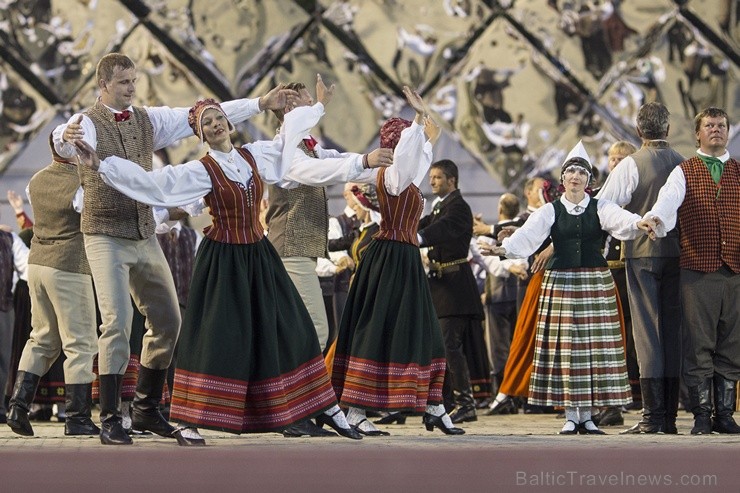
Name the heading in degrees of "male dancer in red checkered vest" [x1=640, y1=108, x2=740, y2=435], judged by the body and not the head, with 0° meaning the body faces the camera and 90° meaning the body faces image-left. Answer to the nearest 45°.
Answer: approximately 0°

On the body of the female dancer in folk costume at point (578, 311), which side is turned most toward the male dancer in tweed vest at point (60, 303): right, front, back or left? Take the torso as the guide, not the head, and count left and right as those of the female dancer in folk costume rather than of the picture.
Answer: right

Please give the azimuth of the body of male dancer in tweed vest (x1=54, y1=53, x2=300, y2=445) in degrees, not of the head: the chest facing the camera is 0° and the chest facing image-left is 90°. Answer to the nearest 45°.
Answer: approximately 315°

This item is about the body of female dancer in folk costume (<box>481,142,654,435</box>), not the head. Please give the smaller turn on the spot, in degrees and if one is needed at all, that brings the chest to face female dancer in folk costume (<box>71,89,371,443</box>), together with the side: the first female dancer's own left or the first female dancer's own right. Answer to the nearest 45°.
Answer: approximately 45° to the first female dancer's own right

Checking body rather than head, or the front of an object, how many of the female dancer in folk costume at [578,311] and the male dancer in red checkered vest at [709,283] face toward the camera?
2
